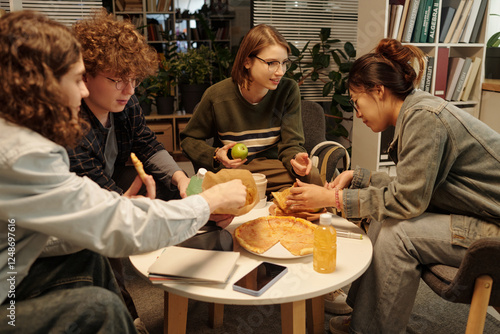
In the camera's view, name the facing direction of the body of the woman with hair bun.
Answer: to the viewer's left

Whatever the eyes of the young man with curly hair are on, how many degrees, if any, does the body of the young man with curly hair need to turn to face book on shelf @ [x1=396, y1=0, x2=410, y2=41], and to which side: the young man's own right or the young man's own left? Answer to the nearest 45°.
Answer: approximately 90° to the young man's own left

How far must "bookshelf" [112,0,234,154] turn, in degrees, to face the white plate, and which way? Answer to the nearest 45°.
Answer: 0° — it already faces it

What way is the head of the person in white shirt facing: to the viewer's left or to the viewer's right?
to the viewer's right

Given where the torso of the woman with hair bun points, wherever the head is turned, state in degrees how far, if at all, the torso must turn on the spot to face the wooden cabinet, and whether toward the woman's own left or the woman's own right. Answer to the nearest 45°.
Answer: approximately 45° to the woman's own right

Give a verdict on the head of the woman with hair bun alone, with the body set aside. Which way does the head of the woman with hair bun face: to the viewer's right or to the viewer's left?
to the viewer's left

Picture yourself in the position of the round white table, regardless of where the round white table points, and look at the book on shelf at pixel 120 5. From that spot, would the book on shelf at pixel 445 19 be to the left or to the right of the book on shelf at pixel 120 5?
right

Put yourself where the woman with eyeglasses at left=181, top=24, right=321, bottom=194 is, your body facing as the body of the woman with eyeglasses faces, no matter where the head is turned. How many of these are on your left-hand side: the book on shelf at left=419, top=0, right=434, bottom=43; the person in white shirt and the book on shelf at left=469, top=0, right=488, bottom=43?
2

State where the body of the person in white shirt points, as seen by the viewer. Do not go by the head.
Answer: to the viewer's right

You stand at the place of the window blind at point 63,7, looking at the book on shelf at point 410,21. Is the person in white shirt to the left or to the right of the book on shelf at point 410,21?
right

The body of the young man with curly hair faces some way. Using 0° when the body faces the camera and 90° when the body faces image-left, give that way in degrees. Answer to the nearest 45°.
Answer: approximately 315°
